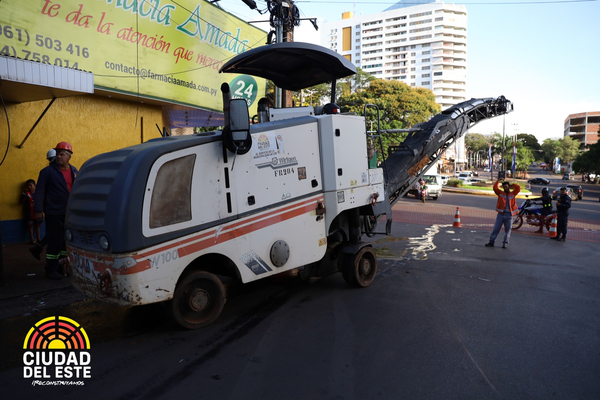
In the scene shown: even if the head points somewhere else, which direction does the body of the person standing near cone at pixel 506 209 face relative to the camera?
toward the camera

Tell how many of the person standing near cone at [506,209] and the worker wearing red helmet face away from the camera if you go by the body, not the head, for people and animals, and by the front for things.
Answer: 0

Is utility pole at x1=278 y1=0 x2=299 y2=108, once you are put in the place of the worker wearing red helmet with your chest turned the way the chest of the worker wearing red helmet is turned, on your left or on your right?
on your left

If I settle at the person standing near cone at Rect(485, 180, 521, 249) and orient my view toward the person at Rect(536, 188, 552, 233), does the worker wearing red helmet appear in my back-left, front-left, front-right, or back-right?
back-left

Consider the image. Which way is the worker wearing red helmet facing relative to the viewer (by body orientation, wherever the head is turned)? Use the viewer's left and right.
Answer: facing the viewer and to the right of the viewer

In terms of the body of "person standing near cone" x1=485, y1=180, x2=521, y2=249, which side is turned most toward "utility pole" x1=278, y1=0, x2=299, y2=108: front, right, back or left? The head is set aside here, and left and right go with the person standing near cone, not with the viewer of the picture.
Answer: right

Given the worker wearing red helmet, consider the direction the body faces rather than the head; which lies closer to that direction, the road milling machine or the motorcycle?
the road milling machine

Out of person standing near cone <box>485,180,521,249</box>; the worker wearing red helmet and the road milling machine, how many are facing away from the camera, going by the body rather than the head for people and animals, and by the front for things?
0
